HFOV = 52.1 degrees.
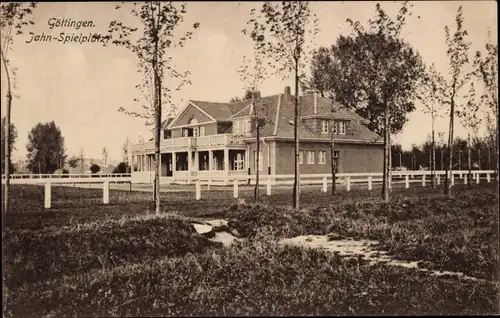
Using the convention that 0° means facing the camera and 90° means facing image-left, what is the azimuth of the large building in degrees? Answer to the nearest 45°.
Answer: approximately 45°

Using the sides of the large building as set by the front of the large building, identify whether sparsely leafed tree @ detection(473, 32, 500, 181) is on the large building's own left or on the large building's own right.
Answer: on the large building's own left
